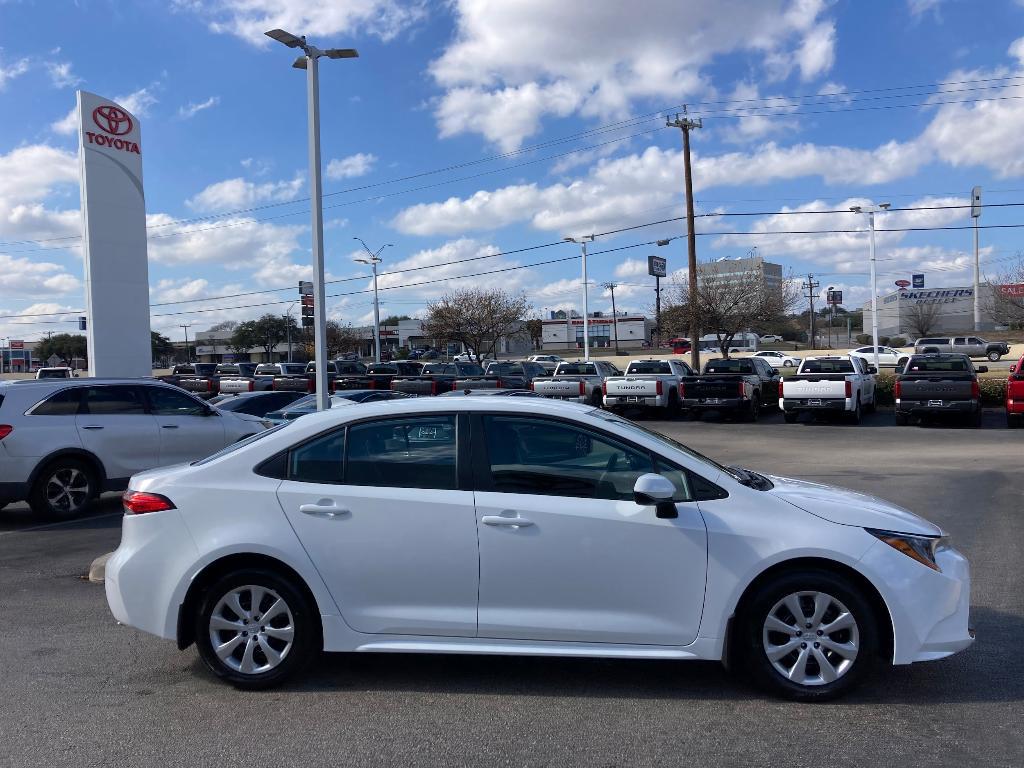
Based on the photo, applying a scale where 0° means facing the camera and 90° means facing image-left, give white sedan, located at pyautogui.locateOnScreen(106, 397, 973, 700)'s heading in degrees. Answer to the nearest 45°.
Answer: approximately 270°

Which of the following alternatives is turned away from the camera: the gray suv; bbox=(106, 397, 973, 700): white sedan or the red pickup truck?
the red pickup truck

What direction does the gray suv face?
to the viewer's right

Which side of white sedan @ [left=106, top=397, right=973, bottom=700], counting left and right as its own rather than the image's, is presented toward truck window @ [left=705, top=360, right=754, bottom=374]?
left

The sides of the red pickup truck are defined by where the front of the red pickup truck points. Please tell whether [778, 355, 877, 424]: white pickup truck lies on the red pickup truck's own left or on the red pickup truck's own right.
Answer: on the red pickup truck's own left

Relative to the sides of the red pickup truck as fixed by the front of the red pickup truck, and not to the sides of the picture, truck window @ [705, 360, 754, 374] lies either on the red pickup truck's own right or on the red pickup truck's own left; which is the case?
on the red pickup truck's own left

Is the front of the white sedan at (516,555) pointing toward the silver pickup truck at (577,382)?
no

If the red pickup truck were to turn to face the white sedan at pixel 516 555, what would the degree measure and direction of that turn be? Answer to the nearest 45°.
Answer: approximately 180°

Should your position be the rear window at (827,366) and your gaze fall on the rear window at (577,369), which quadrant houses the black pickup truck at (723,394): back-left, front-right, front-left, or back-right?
front-left

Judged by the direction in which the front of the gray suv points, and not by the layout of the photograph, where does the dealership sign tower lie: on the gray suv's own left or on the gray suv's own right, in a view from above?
on the gray suv's own left

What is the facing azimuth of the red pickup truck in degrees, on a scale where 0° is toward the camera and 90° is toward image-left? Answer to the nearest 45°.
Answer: approximately 180°

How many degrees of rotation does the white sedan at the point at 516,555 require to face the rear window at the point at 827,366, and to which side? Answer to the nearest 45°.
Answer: approximately 90° to its left
